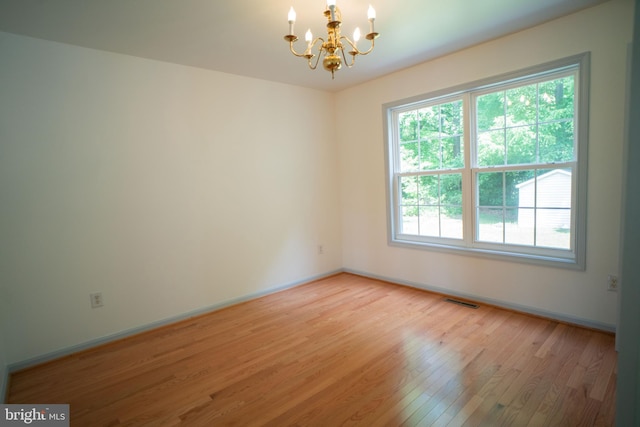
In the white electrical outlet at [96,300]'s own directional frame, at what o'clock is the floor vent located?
The floor vent is roughly at 10 o'clock from the white electrical outlet.
